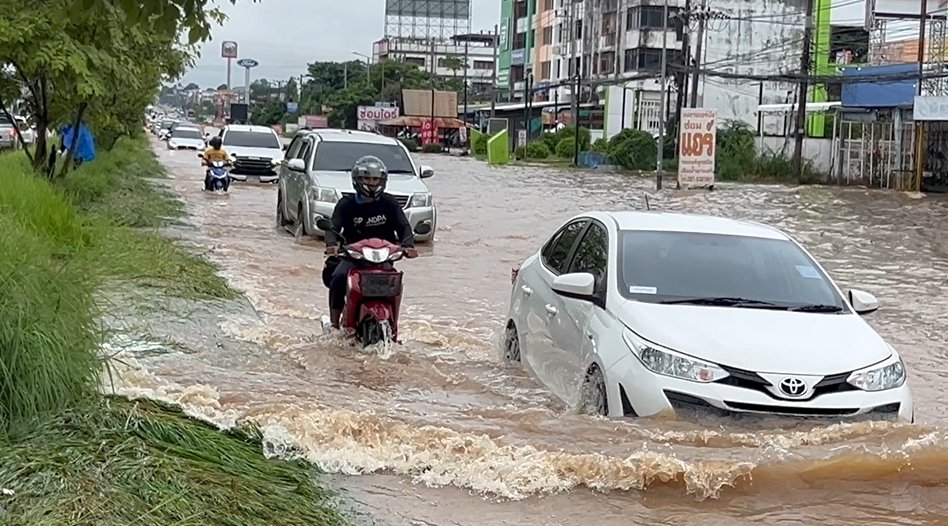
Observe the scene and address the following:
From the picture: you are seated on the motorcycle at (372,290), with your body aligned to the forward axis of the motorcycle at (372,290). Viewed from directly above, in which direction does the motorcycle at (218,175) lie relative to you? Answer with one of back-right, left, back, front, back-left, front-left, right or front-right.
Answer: back

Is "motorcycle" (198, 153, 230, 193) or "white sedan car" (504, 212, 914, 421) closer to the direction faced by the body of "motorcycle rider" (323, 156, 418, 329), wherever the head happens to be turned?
the white sedan car

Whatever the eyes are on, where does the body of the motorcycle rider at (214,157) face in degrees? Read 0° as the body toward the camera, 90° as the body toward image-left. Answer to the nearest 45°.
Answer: approximately 0°

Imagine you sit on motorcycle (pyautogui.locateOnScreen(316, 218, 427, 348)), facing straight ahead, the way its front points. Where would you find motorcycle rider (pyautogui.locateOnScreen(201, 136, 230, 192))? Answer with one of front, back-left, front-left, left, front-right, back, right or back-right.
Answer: back

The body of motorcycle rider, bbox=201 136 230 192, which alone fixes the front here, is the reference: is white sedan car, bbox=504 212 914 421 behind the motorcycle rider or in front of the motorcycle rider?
in front

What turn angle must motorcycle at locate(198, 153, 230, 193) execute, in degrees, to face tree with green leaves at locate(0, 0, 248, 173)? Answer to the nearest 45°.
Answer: approximately 90° to its right

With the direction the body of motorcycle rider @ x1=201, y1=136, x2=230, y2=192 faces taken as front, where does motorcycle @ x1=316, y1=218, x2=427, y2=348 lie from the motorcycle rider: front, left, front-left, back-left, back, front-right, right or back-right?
front

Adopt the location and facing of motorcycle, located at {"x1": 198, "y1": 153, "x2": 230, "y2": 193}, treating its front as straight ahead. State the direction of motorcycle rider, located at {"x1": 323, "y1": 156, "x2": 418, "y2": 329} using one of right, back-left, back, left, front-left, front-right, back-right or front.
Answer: front

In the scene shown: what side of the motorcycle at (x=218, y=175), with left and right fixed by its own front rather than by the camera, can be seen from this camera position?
front

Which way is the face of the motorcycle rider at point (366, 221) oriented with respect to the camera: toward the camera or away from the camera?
toward the camera

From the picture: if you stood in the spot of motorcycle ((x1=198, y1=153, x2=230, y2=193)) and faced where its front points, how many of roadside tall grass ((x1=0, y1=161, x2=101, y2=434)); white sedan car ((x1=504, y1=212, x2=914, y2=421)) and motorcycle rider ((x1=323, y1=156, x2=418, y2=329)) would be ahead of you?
3

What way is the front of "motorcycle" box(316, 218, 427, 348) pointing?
toward the camera

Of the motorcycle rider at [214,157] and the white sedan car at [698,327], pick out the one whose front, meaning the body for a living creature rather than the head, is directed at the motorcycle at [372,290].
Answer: the motorcycle rider

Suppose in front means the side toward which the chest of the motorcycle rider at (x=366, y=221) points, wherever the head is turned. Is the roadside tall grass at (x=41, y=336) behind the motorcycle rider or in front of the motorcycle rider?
in front

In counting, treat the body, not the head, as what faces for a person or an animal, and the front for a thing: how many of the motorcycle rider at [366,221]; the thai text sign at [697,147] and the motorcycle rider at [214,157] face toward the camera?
3
